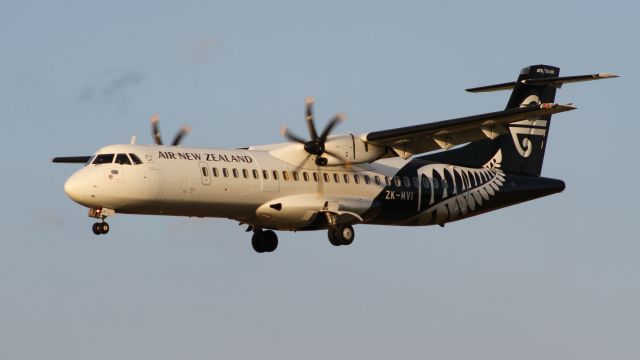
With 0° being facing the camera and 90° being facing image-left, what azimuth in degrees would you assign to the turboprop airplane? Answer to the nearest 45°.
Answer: approximately 45°
